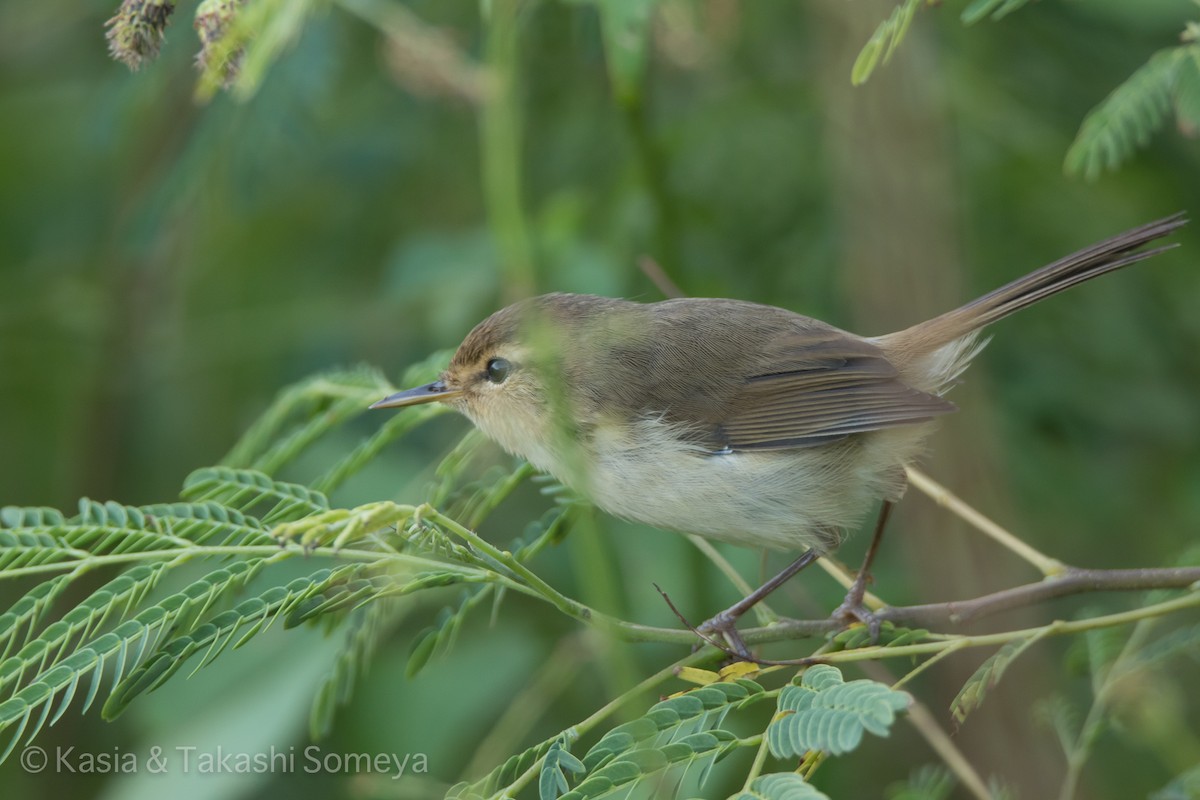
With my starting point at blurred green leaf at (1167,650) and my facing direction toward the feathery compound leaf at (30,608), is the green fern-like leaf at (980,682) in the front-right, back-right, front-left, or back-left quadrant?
front-left

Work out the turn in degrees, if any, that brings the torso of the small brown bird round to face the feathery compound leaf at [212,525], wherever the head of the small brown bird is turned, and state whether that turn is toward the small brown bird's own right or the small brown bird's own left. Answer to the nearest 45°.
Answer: approximately 45° to the small brown bird's own left

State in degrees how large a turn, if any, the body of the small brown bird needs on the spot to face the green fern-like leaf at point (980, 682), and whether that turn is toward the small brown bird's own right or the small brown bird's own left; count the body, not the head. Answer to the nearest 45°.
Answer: approximately 180°

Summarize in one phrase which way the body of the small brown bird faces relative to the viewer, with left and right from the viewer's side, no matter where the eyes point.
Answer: facing to the left of the viewer

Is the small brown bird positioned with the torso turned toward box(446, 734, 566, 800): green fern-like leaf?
no

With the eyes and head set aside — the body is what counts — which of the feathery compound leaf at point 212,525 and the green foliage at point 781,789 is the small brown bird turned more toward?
the feathery compound leaf

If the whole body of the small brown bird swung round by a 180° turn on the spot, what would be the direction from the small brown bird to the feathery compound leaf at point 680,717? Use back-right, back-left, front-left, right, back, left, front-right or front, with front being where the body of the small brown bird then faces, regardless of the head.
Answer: right

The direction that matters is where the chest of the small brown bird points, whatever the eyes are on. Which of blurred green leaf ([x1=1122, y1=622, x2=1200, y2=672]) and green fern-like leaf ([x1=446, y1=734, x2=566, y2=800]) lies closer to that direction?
the green fern-like leaf

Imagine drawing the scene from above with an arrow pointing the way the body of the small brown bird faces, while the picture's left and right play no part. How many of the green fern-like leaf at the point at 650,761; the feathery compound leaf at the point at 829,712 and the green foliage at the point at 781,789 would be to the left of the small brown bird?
3

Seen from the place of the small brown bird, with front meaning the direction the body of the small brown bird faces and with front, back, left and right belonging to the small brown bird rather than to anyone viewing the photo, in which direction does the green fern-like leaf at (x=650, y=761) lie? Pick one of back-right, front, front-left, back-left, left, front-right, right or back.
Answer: left

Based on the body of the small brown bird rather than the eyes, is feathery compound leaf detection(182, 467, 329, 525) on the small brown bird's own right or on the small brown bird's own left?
on the small brown bird's own left

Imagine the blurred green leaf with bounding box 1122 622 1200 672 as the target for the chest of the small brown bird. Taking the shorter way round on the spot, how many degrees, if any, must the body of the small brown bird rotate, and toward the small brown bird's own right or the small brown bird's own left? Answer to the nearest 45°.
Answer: approximately 135° to the small brown bird's own left

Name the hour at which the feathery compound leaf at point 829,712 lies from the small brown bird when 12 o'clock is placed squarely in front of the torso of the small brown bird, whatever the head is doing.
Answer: The feathery compound leaf is roughly at 9 o'clock from the small brown bird.

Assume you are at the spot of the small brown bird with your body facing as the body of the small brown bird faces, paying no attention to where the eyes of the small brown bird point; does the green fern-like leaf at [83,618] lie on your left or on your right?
on your left

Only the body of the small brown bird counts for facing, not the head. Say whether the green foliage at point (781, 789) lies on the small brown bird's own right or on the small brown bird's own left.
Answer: on the small brown bird's own left

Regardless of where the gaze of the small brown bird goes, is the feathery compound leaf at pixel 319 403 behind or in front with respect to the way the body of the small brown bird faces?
in front
